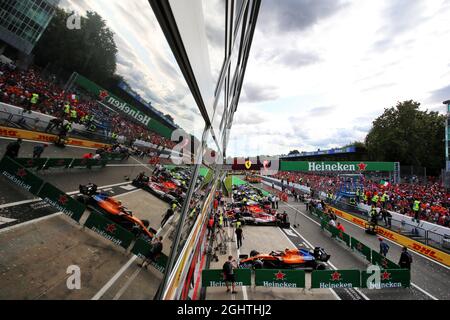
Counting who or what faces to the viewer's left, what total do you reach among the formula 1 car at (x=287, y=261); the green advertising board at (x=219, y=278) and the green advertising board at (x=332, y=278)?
1

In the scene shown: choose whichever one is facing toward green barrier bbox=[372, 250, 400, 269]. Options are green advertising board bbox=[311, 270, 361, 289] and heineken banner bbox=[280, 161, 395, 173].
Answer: the heineken banner

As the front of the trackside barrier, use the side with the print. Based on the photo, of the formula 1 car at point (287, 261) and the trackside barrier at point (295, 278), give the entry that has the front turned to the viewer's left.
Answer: the formula 1 car

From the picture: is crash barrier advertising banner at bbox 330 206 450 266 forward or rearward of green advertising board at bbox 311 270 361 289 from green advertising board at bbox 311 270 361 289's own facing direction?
rearward

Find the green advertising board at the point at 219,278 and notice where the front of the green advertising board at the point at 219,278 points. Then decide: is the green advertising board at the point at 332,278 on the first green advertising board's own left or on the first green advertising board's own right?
on the first green advertising board's own left

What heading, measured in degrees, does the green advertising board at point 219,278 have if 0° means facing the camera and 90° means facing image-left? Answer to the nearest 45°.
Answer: approximately 0°

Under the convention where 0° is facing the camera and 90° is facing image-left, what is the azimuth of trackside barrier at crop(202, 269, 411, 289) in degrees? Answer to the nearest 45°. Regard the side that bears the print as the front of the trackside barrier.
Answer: approximately 0°

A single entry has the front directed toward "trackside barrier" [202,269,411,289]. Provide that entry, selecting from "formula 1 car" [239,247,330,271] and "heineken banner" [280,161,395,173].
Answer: the heineken banner
